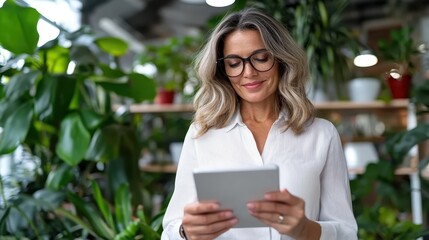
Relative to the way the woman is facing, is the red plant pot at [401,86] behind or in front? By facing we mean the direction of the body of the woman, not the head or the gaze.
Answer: behind

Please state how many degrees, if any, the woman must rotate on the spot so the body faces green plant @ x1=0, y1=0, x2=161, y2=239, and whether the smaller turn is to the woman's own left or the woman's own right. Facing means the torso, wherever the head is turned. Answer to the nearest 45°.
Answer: approximately 135° to the woman's own right

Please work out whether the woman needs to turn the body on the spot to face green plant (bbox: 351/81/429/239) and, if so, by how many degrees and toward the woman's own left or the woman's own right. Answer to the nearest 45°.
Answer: approximately 135° to the woman's own left

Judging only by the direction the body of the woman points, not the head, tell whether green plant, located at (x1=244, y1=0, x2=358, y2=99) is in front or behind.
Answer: behind

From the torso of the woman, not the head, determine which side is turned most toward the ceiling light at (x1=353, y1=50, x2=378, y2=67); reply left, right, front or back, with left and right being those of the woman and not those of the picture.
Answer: back

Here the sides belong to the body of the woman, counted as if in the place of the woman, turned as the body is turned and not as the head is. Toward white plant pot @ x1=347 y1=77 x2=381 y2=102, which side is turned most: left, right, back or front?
back

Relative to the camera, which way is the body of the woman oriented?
toward the camera

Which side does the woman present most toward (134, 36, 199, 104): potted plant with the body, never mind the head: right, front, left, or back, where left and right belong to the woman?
back
